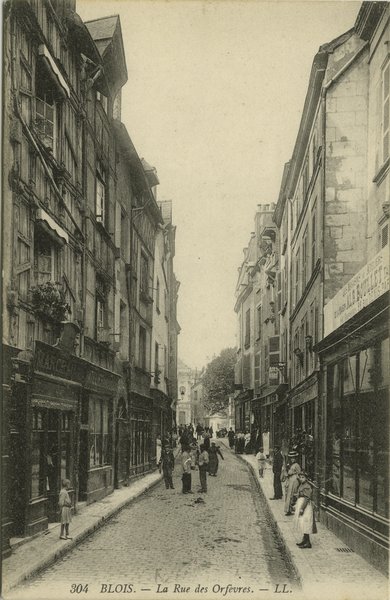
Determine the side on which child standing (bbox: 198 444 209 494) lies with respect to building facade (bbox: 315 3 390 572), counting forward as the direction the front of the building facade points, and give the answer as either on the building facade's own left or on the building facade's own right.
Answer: on the building facade's own right

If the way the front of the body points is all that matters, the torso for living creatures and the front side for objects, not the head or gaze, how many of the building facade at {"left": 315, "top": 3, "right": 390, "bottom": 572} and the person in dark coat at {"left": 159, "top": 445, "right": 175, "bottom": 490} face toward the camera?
1

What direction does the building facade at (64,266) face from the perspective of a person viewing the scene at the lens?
facing to the right of the viewer

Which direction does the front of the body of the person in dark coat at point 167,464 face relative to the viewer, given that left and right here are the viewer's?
facing the viewer

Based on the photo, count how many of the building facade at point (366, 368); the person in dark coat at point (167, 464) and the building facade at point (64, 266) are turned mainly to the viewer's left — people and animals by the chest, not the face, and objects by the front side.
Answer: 1

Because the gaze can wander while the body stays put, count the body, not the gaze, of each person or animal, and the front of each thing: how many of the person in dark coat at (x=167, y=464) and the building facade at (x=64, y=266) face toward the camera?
1

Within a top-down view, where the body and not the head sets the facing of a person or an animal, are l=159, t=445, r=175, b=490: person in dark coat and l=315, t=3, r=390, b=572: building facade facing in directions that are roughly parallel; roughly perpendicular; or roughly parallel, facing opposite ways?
roughly perpendicular

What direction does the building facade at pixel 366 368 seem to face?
to the viewer's left

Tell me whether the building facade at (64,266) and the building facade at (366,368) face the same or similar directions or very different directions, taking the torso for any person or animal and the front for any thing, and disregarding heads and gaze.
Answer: very different directions

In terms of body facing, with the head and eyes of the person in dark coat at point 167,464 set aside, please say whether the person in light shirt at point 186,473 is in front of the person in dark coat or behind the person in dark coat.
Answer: in front

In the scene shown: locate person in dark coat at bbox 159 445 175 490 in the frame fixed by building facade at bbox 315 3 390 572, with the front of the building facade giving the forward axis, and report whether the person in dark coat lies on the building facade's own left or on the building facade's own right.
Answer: on the building facade's own right
